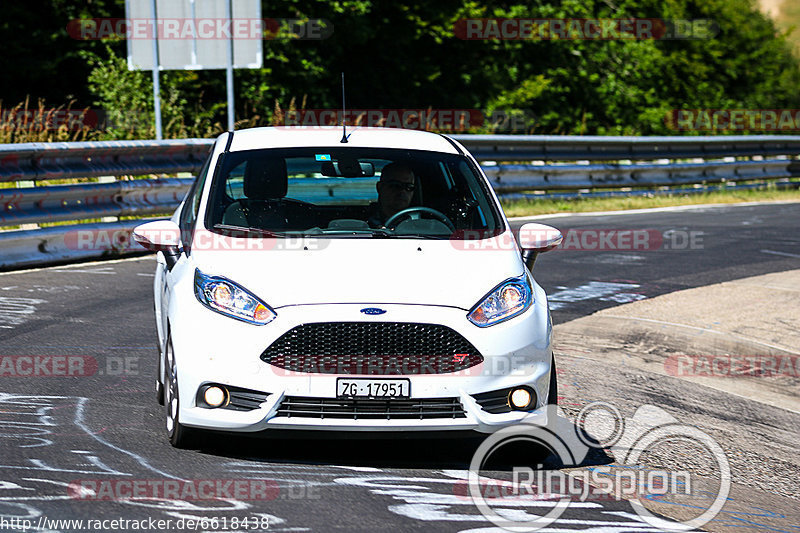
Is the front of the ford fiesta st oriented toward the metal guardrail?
no

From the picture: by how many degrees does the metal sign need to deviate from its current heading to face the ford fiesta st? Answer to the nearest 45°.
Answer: approximately 180°

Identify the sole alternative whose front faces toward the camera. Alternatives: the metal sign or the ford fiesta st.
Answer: the ford fiesta st

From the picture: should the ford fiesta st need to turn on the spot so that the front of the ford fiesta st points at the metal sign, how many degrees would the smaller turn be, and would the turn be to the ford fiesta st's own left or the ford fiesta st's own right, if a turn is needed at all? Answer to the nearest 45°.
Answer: approximately 180°

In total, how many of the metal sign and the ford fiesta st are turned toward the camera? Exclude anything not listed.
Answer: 1

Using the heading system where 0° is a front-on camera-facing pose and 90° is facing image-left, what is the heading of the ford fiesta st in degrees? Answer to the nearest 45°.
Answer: approximately 0°

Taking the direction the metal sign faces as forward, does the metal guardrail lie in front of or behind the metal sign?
behind

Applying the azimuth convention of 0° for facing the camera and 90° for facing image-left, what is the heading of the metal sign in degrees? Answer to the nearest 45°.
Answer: approximately 180°

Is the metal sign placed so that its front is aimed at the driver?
no

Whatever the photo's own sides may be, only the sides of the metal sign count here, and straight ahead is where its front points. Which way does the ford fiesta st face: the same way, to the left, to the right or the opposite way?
the opposite way
